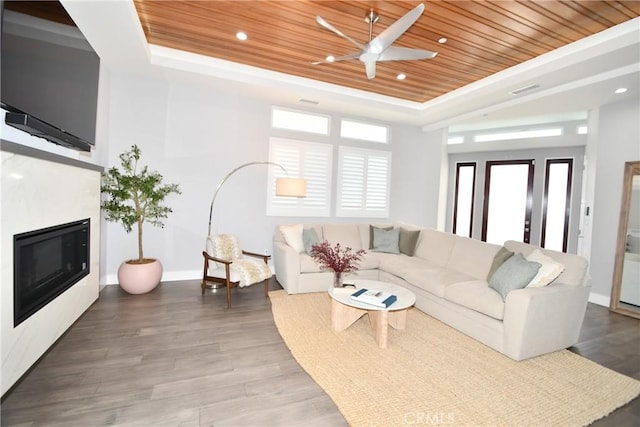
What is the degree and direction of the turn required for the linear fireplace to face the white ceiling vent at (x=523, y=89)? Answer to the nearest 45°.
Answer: approximately 45° to its left

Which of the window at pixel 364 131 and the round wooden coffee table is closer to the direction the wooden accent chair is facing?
the round wooden coffee table

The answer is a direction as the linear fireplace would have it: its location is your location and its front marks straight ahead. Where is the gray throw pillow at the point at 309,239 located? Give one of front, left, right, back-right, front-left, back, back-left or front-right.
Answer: front-left

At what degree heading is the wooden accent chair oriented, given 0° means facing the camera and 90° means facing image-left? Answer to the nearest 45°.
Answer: approximately 315°

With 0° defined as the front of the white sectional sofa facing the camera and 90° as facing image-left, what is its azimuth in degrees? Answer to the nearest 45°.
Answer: approximately 45°

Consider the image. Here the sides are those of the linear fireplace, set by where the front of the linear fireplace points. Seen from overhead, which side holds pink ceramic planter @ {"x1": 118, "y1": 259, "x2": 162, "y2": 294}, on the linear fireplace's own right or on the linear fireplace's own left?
on the linear fireplace's own left

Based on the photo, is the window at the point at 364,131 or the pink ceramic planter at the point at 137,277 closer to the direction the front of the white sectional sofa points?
the pink ceramic planter

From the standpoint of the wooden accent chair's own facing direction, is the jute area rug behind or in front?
in front

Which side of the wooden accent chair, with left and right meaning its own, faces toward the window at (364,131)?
left

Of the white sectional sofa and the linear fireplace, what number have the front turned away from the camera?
0

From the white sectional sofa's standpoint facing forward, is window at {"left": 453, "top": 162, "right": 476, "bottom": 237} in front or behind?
behind

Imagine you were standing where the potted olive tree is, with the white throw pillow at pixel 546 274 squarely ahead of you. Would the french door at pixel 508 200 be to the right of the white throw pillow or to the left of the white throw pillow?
left
